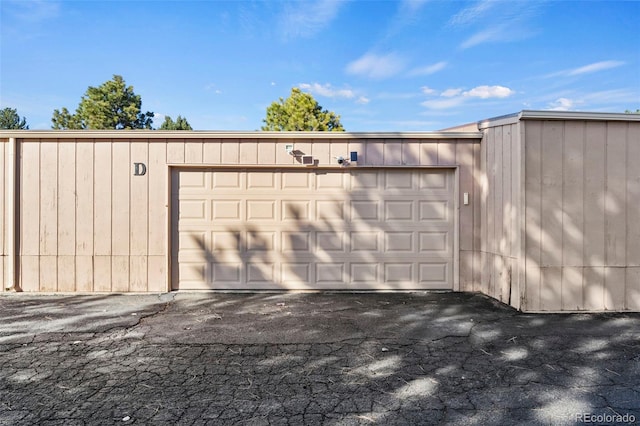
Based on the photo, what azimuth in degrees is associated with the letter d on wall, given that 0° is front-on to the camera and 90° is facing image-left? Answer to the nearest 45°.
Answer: approximately 0°

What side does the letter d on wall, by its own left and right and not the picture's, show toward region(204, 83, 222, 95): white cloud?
back

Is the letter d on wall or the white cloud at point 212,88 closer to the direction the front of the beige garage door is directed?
the letter d on wall

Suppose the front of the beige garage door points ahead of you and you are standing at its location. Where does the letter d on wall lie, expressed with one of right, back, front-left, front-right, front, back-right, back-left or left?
right

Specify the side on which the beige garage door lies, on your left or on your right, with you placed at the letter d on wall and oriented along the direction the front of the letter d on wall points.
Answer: on your left

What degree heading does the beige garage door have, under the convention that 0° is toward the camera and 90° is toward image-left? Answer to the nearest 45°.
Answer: approximately 0°

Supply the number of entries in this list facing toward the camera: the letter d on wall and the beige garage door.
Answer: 2
